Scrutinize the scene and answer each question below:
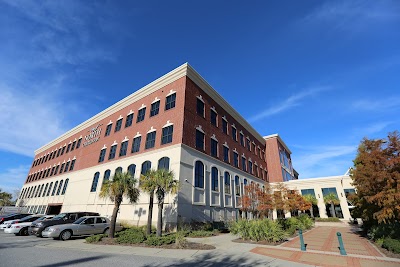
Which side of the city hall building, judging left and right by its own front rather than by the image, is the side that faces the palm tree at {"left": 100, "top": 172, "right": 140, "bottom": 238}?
front

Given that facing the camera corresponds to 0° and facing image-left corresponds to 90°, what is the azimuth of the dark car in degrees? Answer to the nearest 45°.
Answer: approximately 45°

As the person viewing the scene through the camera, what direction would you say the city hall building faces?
facing the viewer and to the left of the viewer

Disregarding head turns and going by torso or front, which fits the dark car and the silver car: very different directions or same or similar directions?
same or similar directions

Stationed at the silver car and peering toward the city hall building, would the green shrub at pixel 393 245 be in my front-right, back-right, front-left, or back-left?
back-right

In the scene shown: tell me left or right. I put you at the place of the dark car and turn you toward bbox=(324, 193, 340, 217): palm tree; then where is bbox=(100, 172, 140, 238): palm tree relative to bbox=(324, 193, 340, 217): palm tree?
right

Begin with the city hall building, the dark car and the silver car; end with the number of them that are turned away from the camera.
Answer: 0

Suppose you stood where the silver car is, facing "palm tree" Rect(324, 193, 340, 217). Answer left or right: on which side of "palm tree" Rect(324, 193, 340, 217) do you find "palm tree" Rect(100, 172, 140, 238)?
right
